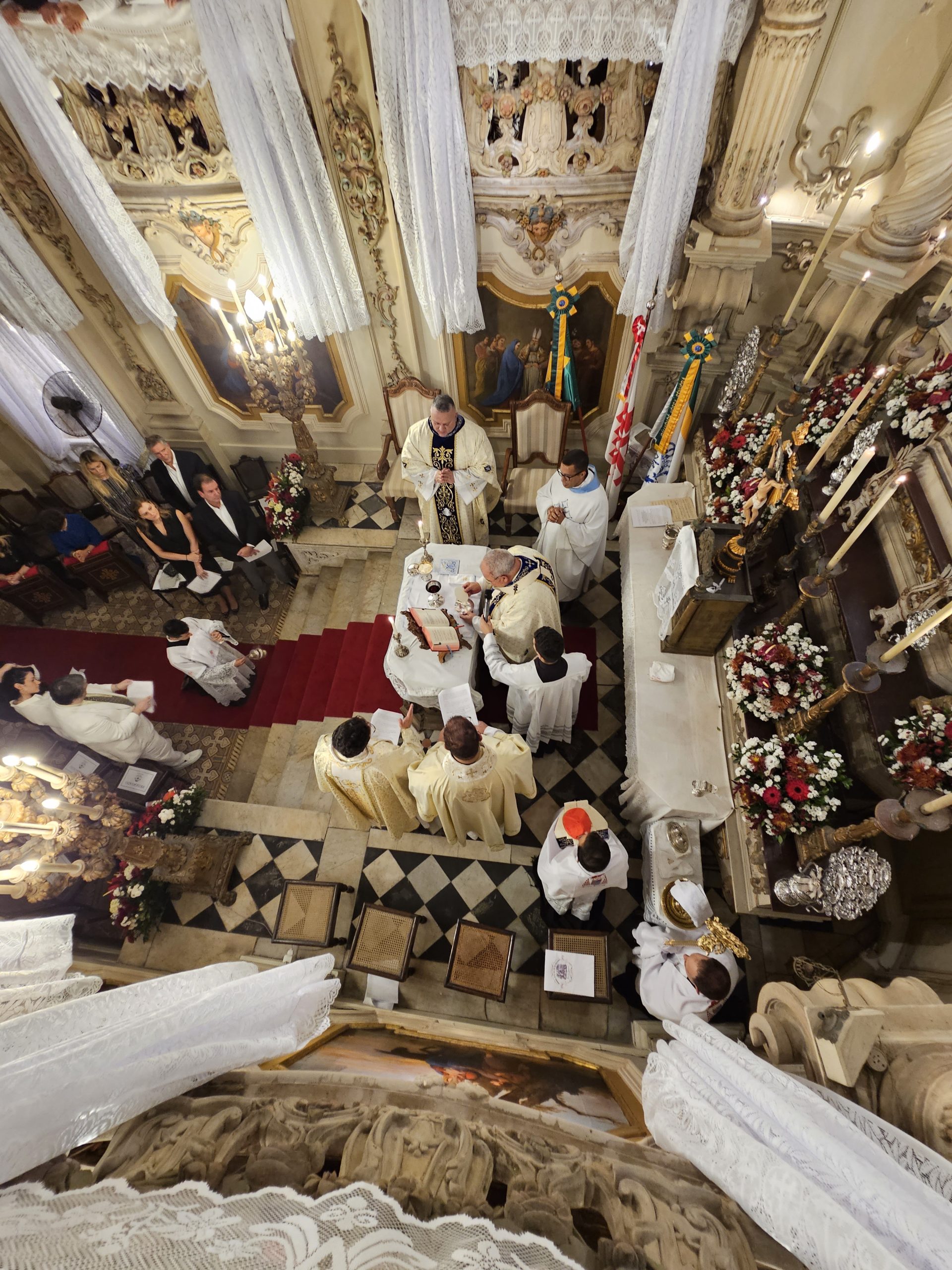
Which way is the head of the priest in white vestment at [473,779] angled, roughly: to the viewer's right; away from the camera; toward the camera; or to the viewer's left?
away from the camera

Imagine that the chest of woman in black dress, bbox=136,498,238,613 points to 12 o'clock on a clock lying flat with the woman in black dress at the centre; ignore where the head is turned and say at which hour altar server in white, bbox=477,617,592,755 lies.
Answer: The altar server in white is roughly at 12 o'clock from the woman in black dress.

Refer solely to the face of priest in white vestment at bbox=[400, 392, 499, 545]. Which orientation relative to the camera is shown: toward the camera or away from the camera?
toward the camera

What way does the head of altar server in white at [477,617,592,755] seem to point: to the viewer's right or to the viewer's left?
to the viewer's left

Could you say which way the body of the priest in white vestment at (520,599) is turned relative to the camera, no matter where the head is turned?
to the viewer's left

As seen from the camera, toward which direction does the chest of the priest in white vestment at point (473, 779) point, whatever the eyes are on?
away from the camera

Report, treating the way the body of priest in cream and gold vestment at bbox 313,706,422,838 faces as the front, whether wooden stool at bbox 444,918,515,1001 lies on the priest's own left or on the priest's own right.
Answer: on the priest's own right

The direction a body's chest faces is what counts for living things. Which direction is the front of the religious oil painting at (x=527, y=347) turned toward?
toward the camera

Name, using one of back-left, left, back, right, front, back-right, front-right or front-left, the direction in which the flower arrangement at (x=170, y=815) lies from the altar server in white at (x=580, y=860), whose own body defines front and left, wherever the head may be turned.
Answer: left

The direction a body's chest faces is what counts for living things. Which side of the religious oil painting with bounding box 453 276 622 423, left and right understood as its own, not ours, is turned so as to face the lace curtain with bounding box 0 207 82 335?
right

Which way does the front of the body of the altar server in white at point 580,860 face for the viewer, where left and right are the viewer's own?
facing away from the viewer

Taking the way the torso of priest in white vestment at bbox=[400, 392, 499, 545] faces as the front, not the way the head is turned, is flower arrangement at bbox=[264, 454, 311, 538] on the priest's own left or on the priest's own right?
on the priest's own right

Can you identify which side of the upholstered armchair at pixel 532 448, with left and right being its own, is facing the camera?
front

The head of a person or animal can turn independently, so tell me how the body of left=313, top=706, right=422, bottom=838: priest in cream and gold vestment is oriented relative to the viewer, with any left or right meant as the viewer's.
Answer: facing away from the viewer

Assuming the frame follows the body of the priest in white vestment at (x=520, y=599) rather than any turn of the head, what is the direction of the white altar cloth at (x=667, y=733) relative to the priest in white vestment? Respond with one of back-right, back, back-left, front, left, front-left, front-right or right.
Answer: back

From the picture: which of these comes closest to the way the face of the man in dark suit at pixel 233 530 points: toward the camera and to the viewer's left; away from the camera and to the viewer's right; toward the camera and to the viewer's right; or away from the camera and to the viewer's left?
toward the camera and to the viewer's right
